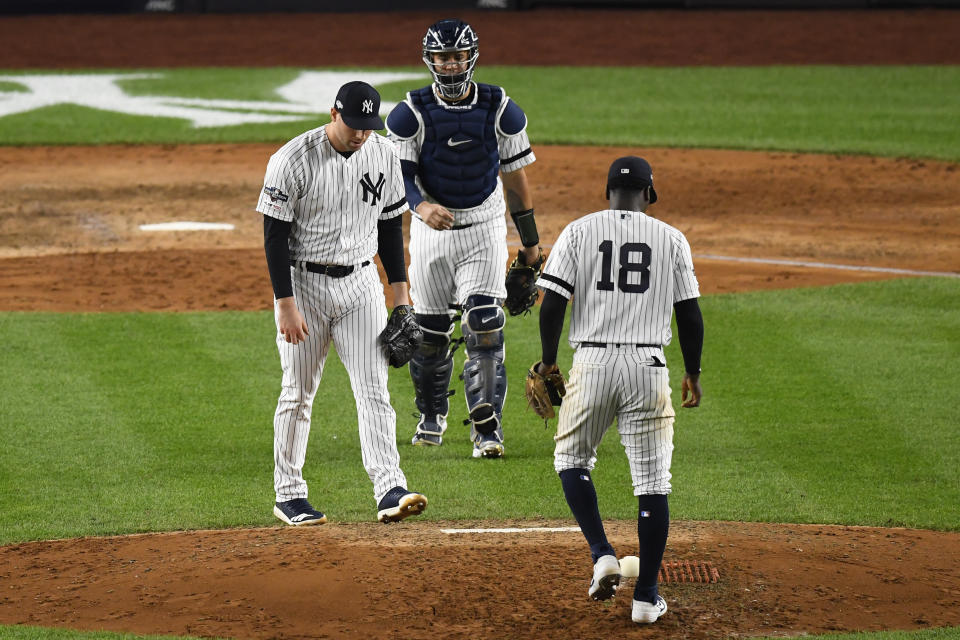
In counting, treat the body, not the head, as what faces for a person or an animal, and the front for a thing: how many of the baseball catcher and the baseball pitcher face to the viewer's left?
0

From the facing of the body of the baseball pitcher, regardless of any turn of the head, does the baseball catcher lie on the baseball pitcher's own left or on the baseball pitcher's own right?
on the baseball pitcher's own left

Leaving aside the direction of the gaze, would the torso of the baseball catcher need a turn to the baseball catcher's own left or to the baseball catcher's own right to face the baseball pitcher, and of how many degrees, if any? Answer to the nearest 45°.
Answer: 0° — they already face them

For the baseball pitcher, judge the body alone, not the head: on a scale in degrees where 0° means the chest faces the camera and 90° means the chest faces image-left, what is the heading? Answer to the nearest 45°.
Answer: approximately 315°

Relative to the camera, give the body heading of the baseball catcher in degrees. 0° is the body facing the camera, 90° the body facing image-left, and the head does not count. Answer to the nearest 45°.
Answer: approximately 0°
